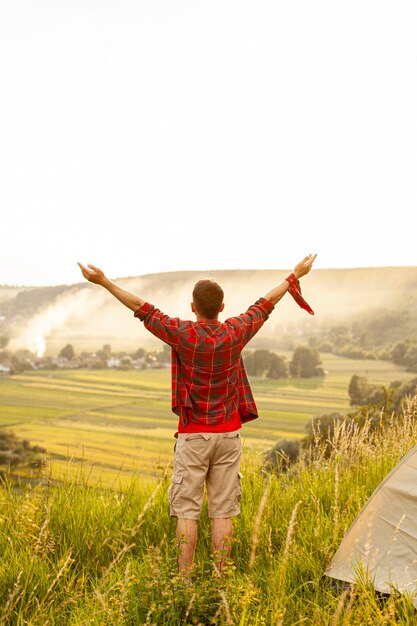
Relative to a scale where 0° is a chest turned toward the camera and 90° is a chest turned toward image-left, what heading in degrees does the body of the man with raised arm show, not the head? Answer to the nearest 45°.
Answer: approximately 180°

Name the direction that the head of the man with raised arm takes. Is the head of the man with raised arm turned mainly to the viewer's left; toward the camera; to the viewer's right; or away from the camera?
away from the camera

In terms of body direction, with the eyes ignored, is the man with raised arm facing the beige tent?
no
